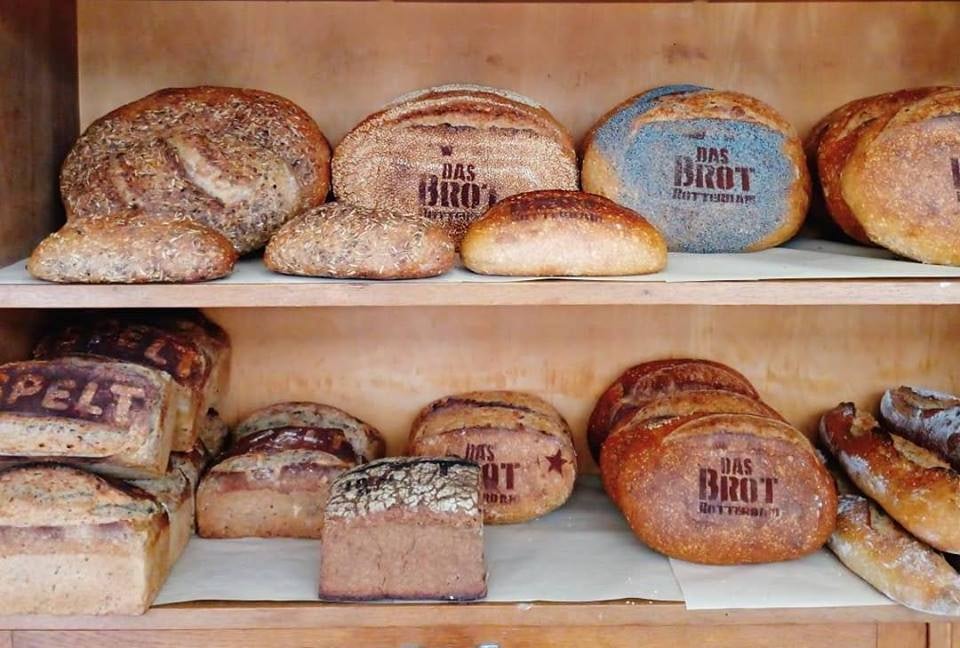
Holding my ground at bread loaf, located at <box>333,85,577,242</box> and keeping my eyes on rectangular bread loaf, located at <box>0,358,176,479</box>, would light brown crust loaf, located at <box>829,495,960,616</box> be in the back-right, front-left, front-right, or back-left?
back-left

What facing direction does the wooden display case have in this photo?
toward the camera
